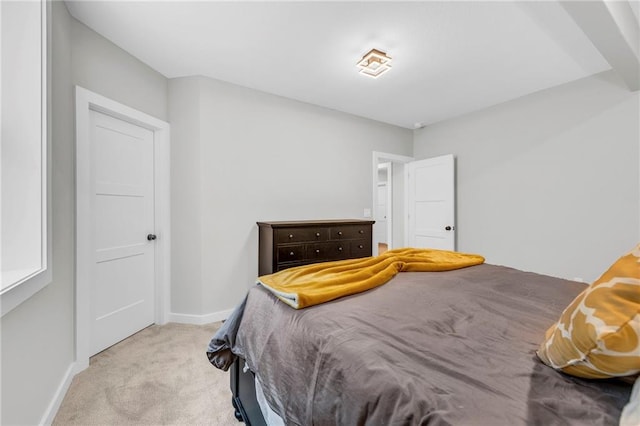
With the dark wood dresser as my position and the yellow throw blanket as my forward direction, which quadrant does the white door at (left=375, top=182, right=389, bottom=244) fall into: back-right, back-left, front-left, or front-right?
back-left

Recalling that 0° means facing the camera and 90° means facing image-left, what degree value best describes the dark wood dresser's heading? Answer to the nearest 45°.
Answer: approximately 315°

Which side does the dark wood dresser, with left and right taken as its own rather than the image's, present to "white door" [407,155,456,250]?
left

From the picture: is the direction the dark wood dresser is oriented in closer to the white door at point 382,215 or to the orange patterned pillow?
the orange patterned pillow

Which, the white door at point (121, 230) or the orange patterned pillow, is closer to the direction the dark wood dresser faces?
the orange patterned pillow

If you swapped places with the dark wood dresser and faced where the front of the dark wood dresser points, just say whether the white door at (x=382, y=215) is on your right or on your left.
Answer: on your left

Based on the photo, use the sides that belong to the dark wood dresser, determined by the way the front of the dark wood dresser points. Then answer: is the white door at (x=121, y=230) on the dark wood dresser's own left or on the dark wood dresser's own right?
on the dark wood dresser's own right

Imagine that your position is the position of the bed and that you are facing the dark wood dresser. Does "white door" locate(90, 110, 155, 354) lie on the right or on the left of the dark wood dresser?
left
